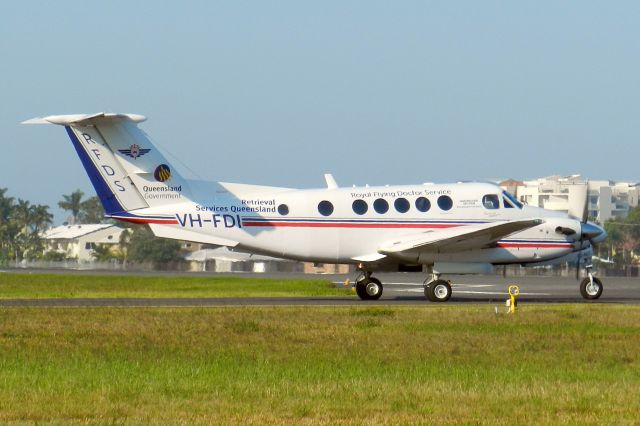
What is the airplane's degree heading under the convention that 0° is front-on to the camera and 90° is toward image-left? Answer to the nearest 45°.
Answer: approximately 270°
